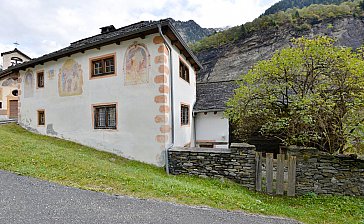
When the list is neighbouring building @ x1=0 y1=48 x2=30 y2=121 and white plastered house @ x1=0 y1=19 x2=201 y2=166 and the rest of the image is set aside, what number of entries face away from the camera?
0

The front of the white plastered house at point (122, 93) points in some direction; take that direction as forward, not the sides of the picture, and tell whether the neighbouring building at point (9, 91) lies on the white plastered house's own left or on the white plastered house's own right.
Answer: on the white plastered house's own right

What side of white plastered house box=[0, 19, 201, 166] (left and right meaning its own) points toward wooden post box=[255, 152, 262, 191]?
left

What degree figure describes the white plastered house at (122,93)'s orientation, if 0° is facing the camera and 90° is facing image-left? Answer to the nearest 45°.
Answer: approximately 45°

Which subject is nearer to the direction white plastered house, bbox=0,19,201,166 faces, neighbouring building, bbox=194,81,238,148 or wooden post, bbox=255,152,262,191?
the wooden post

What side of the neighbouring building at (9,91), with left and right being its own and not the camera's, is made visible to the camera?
front

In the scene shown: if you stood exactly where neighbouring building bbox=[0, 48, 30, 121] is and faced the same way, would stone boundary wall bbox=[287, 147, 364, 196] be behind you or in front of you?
in front

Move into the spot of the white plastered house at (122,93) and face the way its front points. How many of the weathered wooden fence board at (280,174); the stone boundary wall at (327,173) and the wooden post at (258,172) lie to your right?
0

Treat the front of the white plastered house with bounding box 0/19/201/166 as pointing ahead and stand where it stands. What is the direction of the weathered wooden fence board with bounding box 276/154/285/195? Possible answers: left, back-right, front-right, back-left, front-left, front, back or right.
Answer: left

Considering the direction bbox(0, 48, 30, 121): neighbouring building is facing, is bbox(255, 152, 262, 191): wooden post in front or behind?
in front

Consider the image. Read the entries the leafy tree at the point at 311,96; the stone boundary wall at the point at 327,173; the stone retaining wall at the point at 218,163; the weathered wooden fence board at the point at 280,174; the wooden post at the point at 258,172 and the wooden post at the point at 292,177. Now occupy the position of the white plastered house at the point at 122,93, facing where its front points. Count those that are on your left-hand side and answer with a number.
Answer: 6

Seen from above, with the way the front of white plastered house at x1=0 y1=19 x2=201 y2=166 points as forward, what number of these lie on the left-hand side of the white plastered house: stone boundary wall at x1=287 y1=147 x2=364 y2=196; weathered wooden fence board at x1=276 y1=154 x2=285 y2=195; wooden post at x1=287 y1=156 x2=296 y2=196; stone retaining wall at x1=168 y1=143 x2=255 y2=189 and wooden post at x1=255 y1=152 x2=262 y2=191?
5

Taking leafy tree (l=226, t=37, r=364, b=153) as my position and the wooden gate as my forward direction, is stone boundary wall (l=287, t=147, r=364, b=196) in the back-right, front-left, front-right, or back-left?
front-left

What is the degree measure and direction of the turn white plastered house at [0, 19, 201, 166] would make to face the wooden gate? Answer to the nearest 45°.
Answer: approximately 90° to its left
